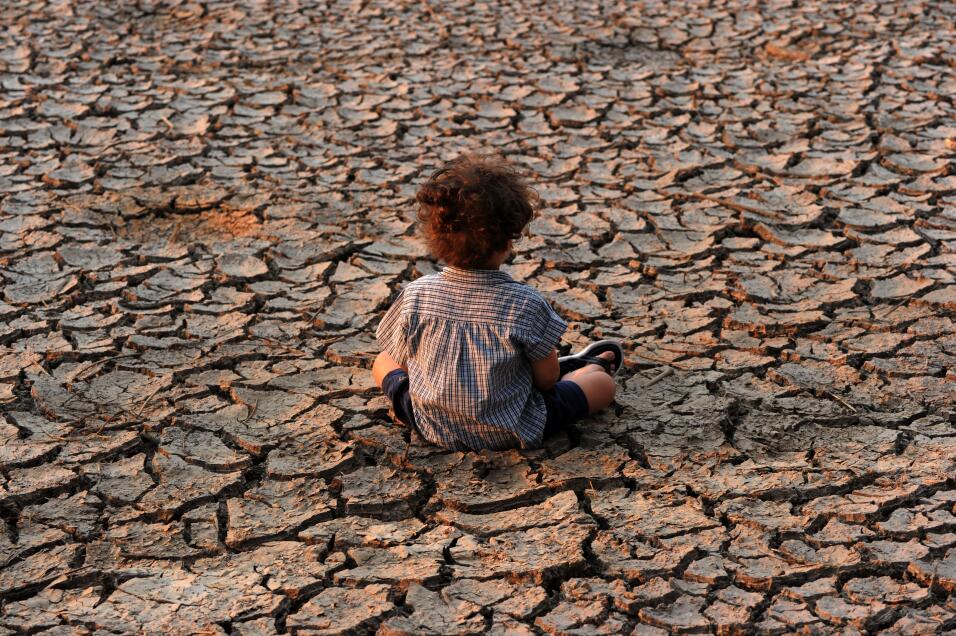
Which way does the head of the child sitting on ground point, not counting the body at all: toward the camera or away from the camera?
away from the camera

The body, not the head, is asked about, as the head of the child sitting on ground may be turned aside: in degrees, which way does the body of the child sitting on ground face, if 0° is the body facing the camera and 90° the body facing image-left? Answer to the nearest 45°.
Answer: approximately 180°
